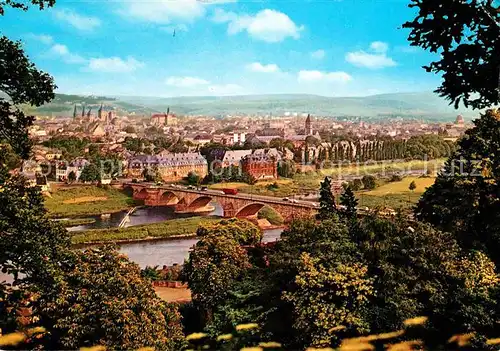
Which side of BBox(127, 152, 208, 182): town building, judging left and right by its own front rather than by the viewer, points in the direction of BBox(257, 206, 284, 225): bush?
front

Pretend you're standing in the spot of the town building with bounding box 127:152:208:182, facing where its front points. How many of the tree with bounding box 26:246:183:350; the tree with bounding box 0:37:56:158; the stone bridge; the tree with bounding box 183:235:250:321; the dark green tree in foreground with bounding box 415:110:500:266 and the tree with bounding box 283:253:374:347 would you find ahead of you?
6

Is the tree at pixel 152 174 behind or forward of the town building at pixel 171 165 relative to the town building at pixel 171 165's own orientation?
forward

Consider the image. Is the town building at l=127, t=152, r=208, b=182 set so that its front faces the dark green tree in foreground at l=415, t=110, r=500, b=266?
yes

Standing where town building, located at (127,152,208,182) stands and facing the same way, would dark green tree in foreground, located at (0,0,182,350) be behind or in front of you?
in front

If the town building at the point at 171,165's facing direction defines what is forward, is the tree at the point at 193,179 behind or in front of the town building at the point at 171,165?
in front

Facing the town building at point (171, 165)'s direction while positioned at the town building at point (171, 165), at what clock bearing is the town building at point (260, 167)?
the town building at point (260, 167) is roughly at 10 o'clock from the town building at point (171, 165).

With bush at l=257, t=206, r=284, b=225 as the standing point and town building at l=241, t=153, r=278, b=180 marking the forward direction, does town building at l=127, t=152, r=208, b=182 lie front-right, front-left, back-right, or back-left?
front-left

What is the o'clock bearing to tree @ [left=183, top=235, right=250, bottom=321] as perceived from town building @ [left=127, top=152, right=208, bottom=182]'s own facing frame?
The tree is roughly at 12 o'clock from the town building.

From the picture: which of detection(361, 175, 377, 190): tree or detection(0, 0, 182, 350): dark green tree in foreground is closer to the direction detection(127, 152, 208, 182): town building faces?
the dark green tree in foreground

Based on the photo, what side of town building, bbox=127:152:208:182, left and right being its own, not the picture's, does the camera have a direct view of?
front

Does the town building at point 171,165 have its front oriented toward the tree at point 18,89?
yes

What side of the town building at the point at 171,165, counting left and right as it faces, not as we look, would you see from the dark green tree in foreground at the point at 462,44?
front
